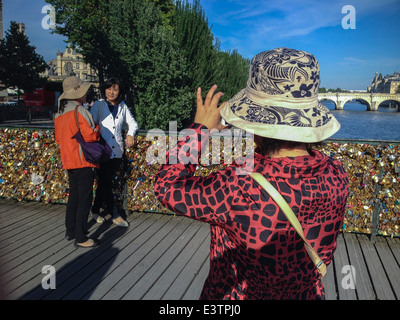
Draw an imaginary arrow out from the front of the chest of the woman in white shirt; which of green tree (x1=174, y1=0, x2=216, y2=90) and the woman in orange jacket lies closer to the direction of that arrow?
the woman in orange jacket

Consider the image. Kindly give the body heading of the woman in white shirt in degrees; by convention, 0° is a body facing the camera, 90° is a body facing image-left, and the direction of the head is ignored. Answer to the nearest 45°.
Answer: approximately 0°

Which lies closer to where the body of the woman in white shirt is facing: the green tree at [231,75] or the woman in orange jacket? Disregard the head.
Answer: the woman in orange jacket

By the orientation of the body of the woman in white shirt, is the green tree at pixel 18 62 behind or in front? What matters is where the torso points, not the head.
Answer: behind

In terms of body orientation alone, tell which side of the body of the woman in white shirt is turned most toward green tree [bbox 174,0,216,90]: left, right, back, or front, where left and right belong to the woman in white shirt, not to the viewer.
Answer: back

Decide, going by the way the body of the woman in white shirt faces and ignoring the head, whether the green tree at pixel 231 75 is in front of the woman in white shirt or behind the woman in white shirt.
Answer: behind

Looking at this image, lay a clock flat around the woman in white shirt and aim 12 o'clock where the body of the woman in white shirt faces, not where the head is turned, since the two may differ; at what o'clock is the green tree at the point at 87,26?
The green tree is roughly at 6 o'clock from the woman in white shirt.

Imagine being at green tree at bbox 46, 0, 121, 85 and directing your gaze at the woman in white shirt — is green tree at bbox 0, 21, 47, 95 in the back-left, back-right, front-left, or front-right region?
back-right

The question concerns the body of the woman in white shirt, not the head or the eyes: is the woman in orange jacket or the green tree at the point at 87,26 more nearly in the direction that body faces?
the woman in orange jacket
